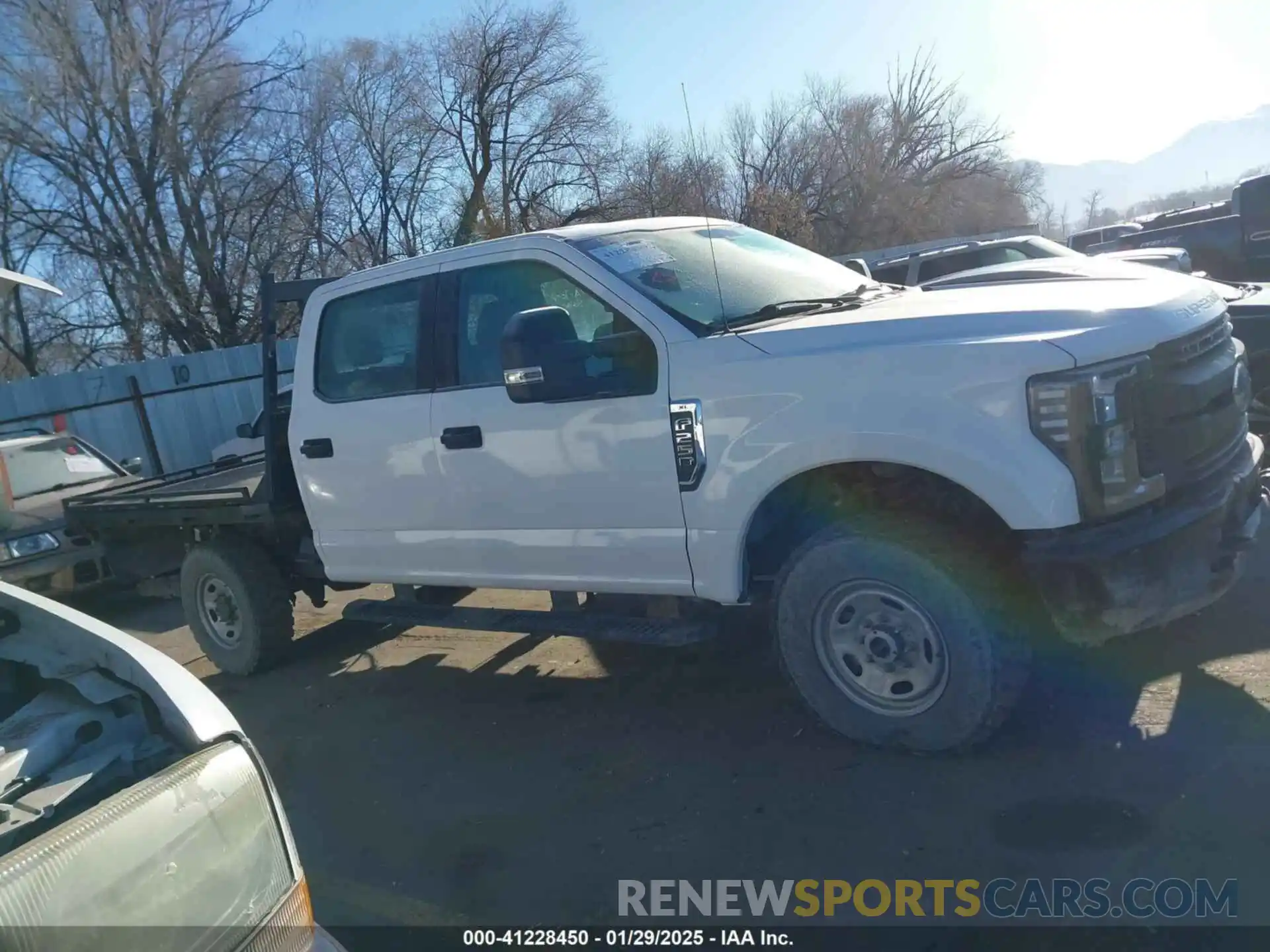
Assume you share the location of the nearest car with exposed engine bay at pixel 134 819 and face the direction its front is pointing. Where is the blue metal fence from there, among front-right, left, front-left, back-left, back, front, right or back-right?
back-left

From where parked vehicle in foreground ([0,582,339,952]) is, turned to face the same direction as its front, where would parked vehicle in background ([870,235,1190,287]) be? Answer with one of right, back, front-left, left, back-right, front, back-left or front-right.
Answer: left

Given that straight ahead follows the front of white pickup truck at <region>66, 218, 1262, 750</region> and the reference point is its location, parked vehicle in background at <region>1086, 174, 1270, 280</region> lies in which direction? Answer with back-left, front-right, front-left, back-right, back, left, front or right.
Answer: left

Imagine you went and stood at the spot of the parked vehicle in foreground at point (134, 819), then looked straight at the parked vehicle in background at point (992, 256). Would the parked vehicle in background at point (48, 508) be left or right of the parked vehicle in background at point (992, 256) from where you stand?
left

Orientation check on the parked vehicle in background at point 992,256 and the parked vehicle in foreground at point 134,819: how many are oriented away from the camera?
0

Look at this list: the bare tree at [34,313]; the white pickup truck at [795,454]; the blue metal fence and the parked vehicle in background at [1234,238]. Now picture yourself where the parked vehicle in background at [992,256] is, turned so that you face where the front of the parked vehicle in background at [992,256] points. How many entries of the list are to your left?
1

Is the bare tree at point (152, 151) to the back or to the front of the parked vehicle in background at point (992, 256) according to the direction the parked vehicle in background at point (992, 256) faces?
to the back

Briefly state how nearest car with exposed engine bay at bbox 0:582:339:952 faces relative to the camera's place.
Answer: facing the viewer and to the right of the viewer

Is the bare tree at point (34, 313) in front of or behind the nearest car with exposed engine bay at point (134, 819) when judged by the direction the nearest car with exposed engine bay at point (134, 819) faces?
behind

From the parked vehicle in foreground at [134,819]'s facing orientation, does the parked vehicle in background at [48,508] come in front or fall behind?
behind
